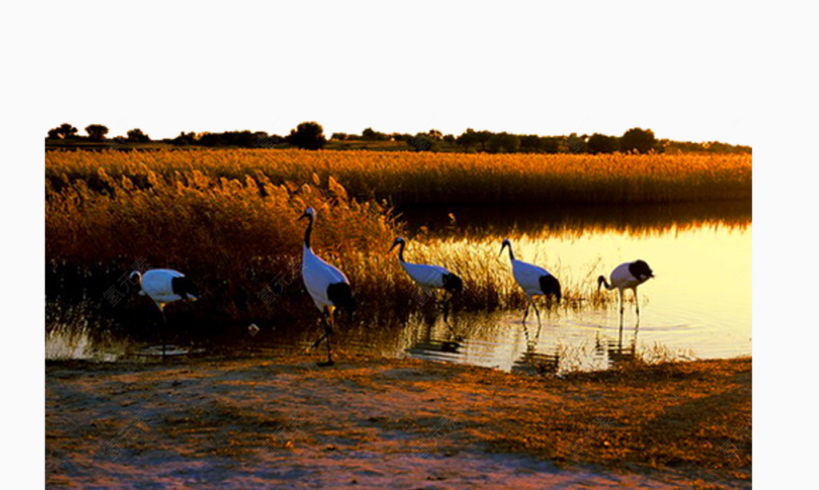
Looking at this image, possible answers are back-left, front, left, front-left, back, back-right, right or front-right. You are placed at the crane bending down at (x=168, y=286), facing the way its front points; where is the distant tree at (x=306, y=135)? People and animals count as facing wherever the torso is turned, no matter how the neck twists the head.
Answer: right

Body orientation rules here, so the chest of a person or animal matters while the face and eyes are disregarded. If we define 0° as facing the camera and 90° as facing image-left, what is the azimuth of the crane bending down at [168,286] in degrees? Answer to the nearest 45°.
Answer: approximately 90°

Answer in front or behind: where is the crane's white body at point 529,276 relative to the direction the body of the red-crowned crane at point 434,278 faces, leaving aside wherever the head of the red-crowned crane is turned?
behind

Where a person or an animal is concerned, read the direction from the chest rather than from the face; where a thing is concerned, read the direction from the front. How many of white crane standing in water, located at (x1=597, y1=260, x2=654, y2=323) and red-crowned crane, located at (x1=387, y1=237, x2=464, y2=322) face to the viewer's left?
2

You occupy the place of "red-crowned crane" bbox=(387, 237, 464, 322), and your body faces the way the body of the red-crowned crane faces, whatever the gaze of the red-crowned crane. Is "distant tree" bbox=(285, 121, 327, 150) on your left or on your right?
on your right

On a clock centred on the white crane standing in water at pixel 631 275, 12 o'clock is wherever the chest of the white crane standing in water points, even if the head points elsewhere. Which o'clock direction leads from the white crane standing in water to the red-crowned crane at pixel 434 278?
The red-crowned crane is roughly at 11 o'clock from the white crane standing in water.

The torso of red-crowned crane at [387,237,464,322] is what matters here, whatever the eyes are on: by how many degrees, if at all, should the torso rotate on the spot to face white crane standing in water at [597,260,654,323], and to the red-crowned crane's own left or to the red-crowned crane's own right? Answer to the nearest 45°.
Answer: approximately 180°

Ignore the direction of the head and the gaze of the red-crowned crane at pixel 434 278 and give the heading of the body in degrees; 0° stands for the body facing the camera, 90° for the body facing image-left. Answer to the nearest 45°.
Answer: approximately 90°

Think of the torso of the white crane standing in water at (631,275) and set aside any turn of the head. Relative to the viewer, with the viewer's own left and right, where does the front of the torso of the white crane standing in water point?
facing to the left of the viewer
